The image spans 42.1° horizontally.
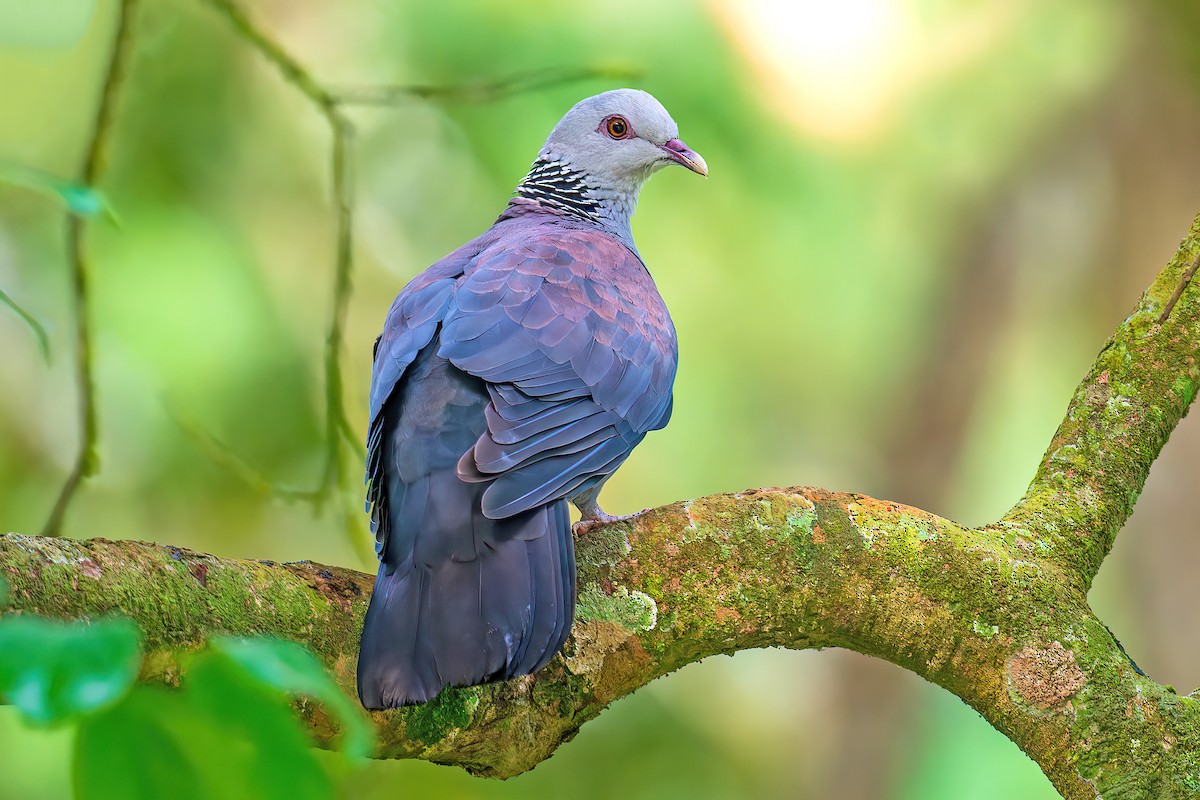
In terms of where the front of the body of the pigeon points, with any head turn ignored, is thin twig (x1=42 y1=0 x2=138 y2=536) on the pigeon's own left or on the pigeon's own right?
on the pigeon's own left

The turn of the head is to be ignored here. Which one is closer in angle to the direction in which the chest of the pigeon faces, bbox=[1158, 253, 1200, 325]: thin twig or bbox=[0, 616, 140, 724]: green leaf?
the thin twig

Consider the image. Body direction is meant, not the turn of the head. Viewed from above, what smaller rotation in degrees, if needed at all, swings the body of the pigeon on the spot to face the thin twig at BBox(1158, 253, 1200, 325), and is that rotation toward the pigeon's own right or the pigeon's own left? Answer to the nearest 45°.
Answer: approximately 45° to the pigeon's own right

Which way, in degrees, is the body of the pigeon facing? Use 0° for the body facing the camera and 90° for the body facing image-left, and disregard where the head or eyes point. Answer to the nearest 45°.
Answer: approximately 225°

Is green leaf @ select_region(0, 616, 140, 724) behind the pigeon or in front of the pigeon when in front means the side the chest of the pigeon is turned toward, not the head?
behind
